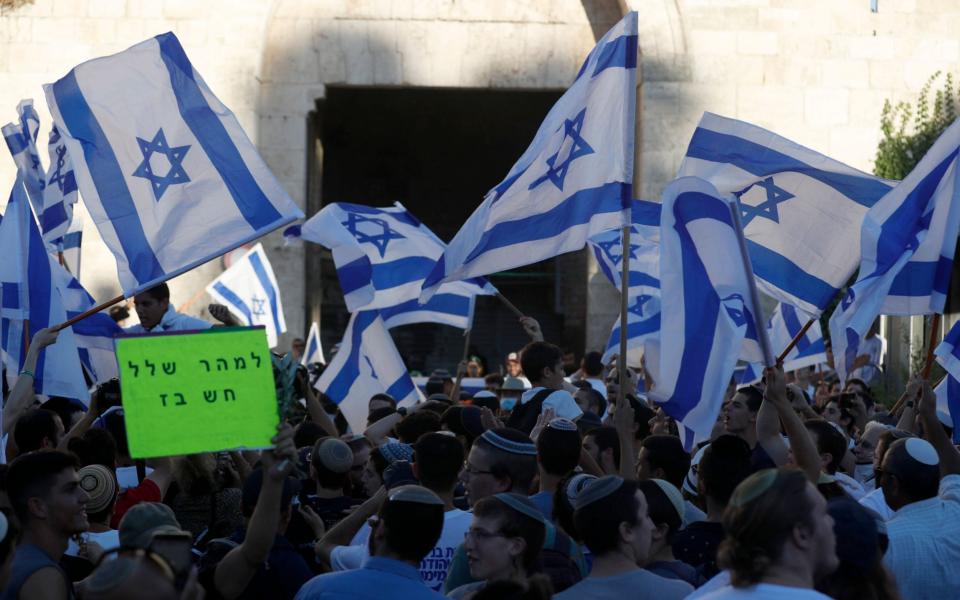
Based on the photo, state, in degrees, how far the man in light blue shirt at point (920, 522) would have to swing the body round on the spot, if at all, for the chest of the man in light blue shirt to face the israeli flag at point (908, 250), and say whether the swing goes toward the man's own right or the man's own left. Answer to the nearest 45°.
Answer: approximately 45° to the man's own right

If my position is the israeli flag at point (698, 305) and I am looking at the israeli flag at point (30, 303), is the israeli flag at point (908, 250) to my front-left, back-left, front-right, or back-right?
back-right

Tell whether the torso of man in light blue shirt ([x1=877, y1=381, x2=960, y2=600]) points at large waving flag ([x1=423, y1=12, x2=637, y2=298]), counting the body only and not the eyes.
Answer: yes

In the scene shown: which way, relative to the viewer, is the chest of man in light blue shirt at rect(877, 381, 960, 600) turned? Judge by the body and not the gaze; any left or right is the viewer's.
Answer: facing away from the viewer and to the left of the viewer

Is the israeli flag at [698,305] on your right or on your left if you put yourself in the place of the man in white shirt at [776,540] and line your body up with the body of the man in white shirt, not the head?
on your left

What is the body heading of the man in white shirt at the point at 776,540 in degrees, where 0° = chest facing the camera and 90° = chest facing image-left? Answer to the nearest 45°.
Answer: approximately 225°

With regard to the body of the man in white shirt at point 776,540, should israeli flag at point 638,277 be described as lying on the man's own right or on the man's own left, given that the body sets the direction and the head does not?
on the man's own left

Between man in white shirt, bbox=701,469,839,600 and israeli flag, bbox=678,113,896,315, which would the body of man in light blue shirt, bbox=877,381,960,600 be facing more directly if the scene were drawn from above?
the israeli flag
